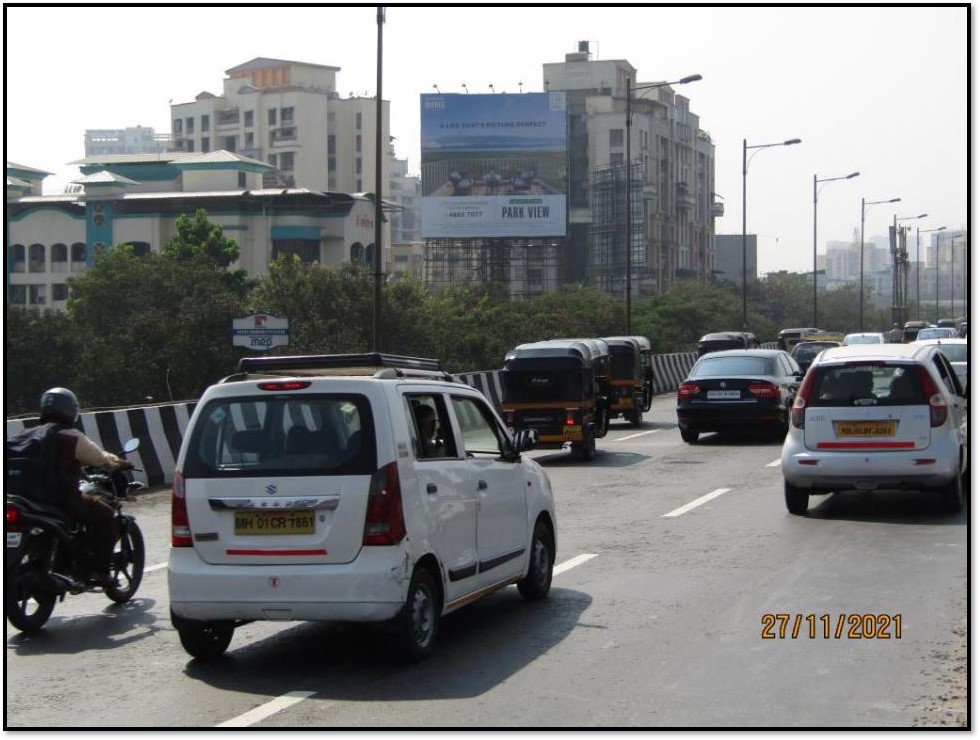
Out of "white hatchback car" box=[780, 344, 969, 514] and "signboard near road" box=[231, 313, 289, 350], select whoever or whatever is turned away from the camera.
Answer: the white hatchback car

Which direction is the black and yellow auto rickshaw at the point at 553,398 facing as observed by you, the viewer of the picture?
facing away from the viewer and to the right of the viewer

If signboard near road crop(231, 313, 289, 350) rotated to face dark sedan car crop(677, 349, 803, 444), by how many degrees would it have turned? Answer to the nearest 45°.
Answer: approximately 45° to its left

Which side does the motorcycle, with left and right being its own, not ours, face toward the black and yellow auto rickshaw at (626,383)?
front

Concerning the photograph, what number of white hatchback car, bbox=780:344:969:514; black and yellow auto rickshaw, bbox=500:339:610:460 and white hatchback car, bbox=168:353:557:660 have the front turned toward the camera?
0

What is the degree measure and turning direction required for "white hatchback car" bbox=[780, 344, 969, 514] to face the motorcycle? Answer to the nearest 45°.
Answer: approximately 135° to its left

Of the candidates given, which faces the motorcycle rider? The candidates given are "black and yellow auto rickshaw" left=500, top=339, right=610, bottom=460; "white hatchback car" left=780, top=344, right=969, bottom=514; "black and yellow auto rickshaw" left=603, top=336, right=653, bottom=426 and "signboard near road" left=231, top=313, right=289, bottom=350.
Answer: the signboard near road

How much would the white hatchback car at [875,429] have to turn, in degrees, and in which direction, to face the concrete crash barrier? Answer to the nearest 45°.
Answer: approximately 90° to its left

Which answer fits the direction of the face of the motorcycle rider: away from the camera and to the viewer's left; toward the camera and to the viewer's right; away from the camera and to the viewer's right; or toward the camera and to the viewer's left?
away from the camera and to the viewer's right

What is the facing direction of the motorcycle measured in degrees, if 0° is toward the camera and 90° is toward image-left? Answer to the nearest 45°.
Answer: approximately 225°

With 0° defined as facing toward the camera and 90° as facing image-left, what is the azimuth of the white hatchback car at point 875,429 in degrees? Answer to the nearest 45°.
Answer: approximately 180°

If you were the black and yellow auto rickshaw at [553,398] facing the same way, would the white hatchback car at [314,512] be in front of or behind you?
behind

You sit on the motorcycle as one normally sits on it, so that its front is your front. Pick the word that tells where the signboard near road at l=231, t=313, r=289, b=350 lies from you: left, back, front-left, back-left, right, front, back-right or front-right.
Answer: front-left

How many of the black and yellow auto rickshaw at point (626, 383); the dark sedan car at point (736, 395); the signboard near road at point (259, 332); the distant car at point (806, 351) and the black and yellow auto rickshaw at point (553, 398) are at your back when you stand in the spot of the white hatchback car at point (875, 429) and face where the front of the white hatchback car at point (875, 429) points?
0

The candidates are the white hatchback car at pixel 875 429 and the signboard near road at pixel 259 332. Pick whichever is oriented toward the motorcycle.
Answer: the signboard near road

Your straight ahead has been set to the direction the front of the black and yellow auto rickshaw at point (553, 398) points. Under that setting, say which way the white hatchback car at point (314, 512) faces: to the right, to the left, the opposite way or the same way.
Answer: the same way

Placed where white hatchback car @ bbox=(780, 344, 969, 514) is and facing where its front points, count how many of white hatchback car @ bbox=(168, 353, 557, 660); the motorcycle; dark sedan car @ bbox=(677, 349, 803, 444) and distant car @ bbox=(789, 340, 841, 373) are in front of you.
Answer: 2

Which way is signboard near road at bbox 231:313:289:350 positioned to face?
toward the camera

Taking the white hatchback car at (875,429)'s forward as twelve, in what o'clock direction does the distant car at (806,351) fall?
The distant car is roughly at 12 o'clock from the white hatchback car.

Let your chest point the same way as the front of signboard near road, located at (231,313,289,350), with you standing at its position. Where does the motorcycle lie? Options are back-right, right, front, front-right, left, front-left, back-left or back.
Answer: front
